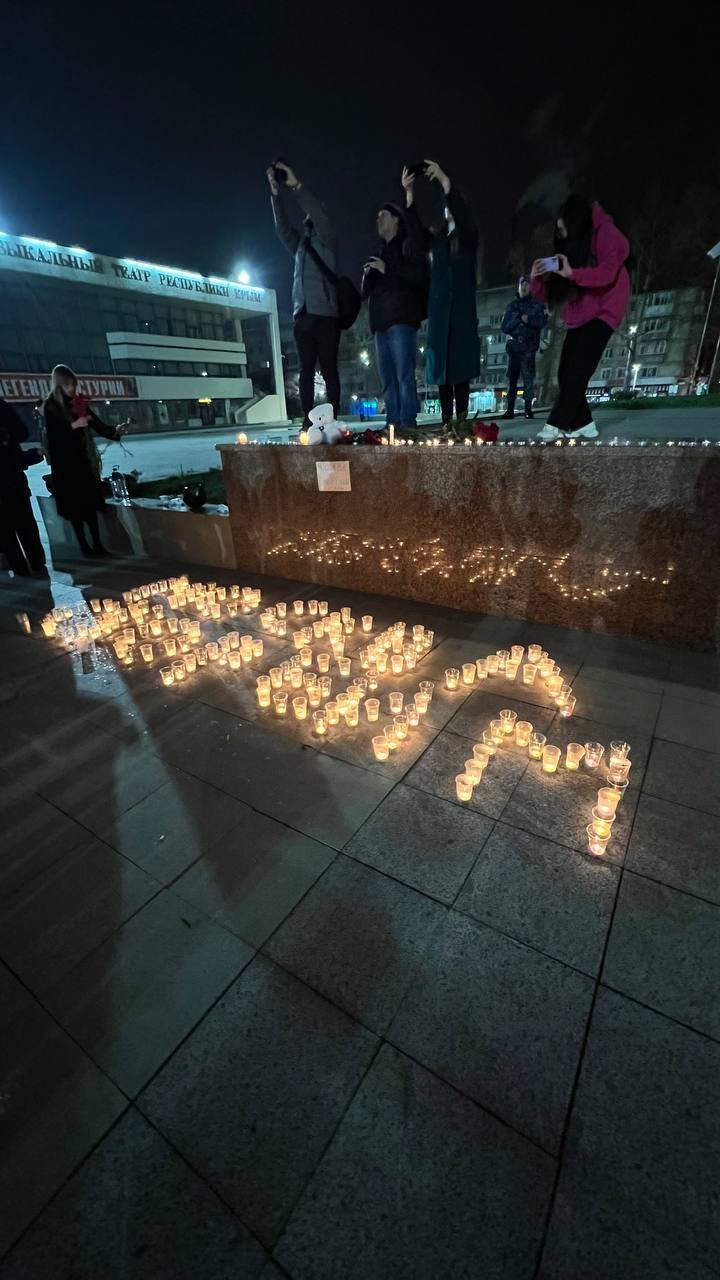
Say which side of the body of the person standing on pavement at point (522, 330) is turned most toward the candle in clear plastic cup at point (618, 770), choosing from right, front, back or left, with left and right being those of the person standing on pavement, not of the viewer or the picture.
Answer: front

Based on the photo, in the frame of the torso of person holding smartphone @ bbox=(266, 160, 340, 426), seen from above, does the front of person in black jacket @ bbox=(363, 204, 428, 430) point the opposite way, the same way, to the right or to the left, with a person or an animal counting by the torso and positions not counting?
the same way

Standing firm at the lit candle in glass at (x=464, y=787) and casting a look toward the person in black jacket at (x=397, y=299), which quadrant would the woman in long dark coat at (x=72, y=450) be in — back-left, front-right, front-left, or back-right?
front-left

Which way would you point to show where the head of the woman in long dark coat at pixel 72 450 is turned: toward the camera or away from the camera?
toward the camera

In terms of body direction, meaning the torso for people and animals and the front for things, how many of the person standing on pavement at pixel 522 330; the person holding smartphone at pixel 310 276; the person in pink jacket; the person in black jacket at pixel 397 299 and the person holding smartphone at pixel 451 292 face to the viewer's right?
0

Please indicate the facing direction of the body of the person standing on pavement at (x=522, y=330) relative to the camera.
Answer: toward the camera

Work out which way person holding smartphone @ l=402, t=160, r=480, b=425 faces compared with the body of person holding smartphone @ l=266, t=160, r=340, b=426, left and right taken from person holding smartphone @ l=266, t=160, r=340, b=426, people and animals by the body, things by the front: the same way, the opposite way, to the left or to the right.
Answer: the same way

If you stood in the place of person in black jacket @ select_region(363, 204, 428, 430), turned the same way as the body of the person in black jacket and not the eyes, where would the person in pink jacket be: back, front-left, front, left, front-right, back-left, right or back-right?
left

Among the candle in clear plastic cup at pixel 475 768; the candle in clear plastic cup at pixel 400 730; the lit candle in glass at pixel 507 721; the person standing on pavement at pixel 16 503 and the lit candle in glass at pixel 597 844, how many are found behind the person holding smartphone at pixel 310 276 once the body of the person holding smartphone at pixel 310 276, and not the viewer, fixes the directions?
0

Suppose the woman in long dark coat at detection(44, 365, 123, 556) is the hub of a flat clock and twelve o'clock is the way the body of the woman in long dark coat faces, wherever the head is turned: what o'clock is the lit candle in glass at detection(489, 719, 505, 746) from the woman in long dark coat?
The lit candle in glass is roughly at 1 o'clock from the woman in long dark coat.

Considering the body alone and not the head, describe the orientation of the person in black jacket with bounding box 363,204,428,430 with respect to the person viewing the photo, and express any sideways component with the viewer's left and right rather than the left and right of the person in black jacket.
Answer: facing the viewer and to the left of the viewer

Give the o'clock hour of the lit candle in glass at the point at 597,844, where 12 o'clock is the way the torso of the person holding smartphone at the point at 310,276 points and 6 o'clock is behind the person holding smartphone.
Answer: The lit candle in glass is roughly at 10 o'clock from the person holding smartphone.

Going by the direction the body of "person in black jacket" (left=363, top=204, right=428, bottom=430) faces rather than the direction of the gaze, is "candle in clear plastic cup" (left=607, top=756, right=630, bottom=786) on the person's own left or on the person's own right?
on the person's own left

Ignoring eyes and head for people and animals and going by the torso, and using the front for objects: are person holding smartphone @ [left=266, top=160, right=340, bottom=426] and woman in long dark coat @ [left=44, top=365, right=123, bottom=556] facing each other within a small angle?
no

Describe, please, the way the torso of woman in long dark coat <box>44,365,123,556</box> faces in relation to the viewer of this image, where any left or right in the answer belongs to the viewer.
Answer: facing the viewer and to the right of the viewer

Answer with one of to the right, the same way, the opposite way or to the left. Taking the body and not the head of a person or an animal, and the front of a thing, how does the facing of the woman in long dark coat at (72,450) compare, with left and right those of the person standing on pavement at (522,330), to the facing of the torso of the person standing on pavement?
to the left

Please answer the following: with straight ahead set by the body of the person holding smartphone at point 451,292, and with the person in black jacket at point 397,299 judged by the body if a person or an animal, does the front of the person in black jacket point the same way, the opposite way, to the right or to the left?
the same way
